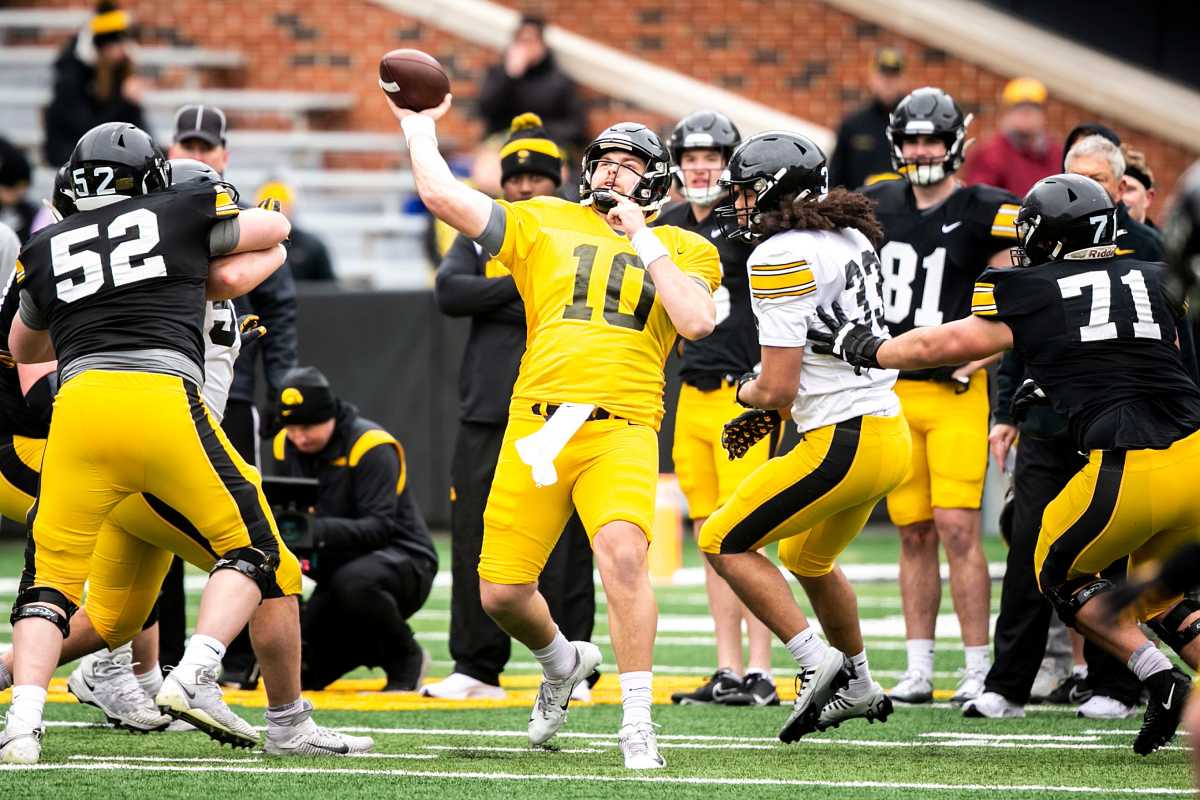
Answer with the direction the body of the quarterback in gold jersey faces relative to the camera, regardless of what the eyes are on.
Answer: toward the camera

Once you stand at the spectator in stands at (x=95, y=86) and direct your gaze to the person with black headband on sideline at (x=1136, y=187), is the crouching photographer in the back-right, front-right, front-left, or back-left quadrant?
front-right

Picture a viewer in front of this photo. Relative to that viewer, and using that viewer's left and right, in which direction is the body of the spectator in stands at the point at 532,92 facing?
facing the viewer

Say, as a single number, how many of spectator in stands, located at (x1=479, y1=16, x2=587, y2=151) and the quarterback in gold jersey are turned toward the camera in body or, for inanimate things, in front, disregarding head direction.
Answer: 2

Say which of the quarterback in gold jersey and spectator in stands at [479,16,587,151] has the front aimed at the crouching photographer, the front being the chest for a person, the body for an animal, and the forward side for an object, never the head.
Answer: the spectator in stands

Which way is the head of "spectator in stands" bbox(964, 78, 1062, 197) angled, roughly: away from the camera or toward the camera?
toward the camera

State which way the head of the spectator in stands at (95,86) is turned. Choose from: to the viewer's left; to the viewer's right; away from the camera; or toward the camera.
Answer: toward the camera

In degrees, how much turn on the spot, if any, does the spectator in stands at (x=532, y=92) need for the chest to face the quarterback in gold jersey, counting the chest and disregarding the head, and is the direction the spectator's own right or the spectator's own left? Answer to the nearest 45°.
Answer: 0° — they already face them

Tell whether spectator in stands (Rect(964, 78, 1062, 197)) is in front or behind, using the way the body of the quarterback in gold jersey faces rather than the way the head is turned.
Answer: behind

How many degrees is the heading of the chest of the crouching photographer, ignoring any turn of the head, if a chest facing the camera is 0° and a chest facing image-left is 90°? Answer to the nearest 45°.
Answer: approximately 45°

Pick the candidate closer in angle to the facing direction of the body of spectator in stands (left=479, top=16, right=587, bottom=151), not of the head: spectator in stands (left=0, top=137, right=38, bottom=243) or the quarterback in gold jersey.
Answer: the quarterback in gold jersey

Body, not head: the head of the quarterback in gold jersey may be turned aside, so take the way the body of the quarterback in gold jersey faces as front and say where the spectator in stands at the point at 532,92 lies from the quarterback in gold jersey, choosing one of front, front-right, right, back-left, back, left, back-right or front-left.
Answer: back

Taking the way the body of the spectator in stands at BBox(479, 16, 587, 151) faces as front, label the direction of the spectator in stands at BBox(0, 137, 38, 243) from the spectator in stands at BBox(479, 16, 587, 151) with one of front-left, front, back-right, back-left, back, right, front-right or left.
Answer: front-right

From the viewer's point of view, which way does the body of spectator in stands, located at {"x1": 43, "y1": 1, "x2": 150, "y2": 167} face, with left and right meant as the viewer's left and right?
facing the viewer and to the right of the viewer
